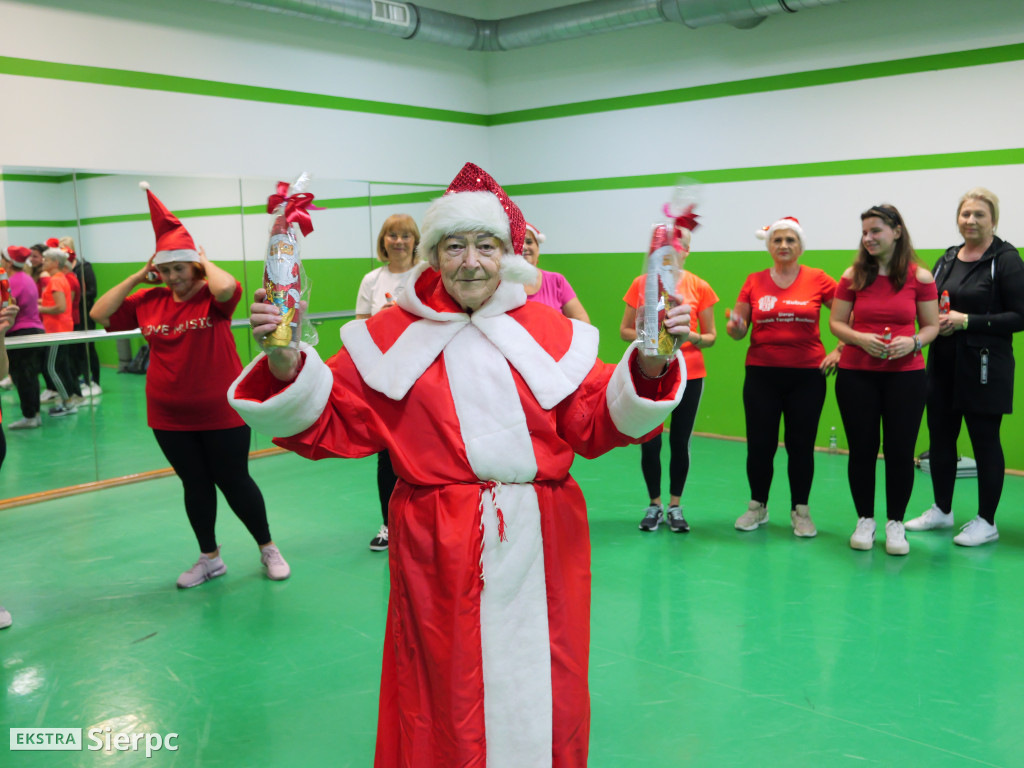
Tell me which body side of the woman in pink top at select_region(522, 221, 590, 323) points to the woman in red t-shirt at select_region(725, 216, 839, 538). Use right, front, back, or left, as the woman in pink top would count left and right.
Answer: left

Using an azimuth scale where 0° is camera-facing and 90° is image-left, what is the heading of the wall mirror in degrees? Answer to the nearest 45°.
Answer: approximately 315°

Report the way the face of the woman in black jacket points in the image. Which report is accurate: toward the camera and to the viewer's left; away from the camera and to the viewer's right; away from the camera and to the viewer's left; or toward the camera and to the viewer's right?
toward the camera and to the viewer's left

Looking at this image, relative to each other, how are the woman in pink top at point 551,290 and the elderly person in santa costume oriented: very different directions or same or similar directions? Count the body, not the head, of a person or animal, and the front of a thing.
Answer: same or similar directions

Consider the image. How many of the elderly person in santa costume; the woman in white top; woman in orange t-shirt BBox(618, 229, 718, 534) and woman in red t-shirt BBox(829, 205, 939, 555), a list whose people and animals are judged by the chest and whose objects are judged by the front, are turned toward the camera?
4

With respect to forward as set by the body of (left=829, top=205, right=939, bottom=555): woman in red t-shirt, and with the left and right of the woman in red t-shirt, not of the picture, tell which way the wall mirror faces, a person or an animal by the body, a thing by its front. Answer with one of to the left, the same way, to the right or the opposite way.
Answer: to the left

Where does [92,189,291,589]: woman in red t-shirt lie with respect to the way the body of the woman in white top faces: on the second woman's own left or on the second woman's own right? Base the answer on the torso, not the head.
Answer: on the second woman's own right

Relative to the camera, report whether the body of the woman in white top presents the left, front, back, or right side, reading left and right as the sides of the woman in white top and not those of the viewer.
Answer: front

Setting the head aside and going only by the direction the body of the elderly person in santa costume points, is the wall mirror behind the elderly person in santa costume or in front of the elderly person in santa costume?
behind

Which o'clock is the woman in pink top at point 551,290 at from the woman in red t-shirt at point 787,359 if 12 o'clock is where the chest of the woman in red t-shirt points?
The woman in pink top is roughly at 2 o'clock from the woman in red t-shirt.

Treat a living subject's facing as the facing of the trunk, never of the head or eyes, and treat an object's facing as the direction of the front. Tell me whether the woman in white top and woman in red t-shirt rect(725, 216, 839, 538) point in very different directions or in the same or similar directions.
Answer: same or similar directions

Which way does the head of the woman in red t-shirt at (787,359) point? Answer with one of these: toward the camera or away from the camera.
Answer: toward the camera

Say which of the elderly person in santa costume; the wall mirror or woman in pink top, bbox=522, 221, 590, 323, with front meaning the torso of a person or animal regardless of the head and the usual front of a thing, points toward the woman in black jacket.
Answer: the wall mirror

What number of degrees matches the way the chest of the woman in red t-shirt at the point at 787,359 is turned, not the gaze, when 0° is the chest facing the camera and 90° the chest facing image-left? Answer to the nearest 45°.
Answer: approximately 0°

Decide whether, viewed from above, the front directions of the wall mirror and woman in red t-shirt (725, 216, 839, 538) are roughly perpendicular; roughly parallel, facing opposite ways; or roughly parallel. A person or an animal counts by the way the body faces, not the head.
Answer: roughly perpendicular
